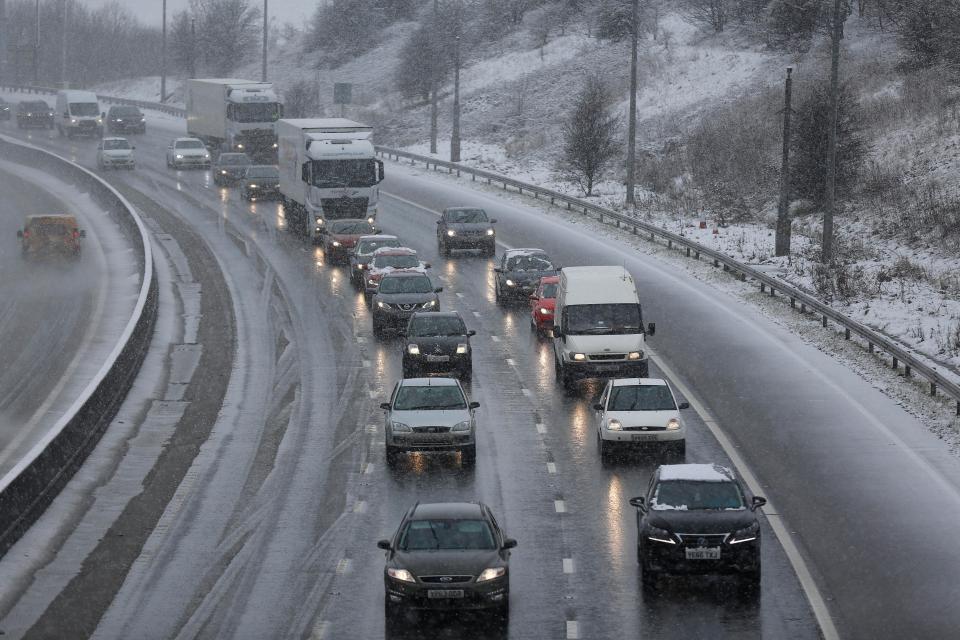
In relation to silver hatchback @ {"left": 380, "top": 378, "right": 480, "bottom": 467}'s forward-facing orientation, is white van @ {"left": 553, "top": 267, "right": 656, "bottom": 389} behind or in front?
behind

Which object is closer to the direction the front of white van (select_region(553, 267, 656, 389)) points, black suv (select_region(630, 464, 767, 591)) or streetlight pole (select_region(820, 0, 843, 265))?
the black suv

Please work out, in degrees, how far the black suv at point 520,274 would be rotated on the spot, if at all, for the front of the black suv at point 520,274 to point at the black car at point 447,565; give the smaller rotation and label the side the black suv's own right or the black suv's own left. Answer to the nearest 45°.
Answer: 0° — it already faces it

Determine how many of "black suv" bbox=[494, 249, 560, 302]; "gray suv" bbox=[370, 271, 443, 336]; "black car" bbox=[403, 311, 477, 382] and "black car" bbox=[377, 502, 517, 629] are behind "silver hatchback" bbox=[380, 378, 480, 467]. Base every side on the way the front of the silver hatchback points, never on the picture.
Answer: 3

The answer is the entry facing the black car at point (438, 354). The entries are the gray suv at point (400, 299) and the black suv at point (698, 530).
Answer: the gray suv at point (400, 299)

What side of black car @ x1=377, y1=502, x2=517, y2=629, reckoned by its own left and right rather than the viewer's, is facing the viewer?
front

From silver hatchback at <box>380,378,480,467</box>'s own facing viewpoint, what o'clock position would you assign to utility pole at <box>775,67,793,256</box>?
The utility pole is roughly at 7 o'clock from the silver hatchback.

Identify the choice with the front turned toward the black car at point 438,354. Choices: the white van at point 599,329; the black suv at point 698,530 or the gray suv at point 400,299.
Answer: the gray suv at point 400,299

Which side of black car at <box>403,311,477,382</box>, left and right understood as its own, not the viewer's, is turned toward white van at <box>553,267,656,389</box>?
left

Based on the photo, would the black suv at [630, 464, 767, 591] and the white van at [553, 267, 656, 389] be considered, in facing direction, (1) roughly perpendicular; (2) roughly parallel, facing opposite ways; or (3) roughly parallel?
roughly parallel

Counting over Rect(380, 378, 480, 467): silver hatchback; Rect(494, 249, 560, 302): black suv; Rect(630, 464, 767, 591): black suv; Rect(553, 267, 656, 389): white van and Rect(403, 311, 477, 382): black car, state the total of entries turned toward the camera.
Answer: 5

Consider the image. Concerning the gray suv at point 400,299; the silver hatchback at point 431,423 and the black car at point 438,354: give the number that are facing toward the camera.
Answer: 3

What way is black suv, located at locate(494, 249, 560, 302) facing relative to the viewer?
toward the camera

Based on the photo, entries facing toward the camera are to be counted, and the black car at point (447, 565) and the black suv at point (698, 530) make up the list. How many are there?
2

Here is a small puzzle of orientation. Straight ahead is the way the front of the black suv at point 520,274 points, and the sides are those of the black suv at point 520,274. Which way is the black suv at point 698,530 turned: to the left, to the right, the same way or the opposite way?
the same way

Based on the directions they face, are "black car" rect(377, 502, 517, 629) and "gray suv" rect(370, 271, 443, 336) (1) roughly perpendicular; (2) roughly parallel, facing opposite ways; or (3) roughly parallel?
roughly parallel

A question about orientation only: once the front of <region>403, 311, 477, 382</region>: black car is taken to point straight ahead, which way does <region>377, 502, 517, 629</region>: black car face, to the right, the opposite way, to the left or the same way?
the same way

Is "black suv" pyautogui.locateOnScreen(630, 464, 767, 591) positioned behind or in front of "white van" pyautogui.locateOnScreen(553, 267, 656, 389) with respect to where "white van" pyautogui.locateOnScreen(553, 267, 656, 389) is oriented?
in front

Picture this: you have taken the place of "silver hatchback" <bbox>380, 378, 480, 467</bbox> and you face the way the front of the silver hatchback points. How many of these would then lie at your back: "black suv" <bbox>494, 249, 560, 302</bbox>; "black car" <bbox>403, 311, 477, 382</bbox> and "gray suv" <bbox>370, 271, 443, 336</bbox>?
3

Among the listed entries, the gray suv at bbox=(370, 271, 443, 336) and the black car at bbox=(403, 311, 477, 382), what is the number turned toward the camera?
2

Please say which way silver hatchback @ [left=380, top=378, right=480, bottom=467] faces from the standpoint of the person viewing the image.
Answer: facing the viewer

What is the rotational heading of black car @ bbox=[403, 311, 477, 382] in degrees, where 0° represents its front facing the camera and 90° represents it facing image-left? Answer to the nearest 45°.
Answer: approximately 0°
